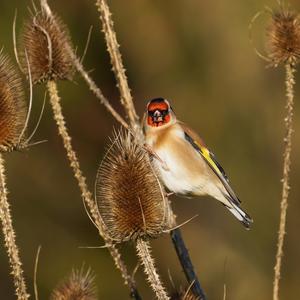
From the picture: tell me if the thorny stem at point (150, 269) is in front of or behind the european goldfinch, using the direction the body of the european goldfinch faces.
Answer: in front

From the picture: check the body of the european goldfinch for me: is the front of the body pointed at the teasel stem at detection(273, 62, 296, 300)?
no

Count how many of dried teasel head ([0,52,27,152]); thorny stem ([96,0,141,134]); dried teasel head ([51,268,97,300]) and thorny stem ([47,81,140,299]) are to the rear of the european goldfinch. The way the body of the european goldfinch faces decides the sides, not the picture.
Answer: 0

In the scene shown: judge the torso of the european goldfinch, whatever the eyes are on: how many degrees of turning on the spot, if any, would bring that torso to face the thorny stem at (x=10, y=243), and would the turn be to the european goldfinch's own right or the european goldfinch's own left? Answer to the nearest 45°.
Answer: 0° — it already faces it

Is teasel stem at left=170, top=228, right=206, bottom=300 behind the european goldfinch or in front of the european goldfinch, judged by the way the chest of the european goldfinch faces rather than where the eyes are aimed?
in front

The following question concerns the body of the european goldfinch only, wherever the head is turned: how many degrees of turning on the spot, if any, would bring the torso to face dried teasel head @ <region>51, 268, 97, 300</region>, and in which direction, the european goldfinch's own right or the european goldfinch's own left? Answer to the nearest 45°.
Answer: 0° — it already faces it

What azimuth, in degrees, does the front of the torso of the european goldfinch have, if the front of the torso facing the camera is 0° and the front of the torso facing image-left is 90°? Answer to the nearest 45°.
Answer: approximately 45°

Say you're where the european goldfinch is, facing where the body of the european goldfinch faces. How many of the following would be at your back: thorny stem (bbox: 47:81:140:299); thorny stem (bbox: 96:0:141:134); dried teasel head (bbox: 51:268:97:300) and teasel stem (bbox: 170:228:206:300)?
0

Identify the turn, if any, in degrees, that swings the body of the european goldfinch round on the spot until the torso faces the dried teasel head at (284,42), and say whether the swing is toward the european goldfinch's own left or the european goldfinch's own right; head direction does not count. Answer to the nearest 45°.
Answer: approximately 135° to the european goldfinch's own left

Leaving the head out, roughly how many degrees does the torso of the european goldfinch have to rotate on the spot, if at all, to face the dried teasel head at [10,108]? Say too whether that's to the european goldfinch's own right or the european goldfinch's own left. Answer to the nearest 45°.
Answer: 0° — it already faces it
